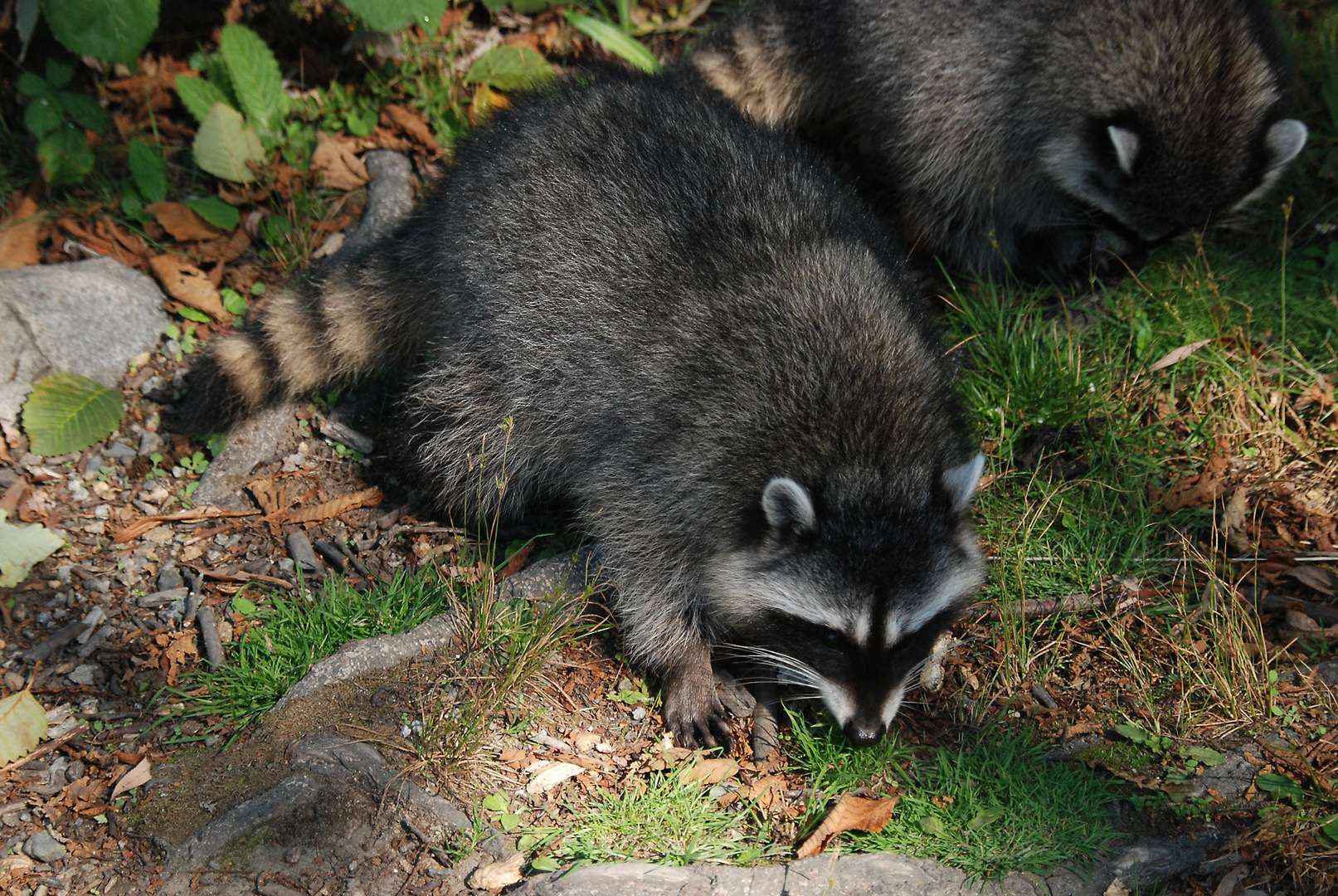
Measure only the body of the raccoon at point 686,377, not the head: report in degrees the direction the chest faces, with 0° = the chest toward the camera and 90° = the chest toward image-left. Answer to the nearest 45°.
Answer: approximately 315°

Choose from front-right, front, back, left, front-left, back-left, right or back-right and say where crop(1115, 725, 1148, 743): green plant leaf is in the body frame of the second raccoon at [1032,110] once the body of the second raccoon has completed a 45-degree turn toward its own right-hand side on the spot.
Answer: front

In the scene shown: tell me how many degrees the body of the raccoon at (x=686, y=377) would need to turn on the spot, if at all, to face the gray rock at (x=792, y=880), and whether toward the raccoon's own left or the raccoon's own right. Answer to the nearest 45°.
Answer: approximately 45° to the raccoon's own right

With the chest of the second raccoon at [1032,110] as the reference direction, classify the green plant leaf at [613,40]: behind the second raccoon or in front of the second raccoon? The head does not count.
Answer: behind

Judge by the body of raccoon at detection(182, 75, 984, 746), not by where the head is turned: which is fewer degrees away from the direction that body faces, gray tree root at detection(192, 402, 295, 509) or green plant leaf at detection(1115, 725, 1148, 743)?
the green plant leaf

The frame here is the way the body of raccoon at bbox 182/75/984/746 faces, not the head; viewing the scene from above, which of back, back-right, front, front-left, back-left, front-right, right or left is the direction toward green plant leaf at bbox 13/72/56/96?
back

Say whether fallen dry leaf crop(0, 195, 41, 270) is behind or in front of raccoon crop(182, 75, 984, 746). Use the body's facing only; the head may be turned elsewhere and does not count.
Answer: behind

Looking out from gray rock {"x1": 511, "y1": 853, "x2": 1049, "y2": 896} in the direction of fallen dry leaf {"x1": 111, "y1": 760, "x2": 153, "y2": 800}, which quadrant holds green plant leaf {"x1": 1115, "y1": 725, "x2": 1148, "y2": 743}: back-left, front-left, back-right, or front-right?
back-right

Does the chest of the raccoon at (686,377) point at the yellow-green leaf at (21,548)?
no

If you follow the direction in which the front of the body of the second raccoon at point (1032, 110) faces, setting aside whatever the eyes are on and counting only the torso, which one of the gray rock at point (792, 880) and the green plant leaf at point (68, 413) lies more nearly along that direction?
the gray rock

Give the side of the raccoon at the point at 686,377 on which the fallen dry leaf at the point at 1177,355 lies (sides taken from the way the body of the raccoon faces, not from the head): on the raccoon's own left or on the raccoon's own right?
on the raccoon's own left

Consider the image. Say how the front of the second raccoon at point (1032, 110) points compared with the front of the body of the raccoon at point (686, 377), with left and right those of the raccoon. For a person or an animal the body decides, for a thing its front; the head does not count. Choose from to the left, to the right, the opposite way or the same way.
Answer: the same way

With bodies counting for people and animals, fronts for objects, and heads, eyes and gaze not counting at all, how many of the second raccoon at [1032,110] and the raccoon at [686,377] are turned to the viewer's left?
0

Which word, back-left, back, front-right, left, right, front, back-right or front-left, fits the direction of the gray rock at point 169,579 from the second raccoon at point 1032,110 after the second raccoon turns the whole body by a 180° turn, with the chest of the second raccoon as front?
left

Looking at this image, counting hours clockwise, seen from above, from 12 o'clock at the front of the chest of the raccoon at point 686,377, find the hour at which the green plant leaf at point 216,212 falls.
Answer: The green plant leaf is roughly at 6 o'clock from the raccoon.
